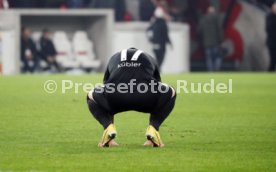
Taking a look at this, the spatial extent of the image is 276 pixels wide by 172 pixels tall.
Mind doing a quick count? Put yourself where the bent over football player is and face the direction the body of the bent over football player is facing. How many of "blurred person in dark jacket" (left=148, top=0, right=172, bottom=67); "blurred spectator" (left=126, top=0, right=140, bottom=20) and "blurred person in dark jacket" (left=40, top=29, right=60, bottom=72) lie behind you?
0

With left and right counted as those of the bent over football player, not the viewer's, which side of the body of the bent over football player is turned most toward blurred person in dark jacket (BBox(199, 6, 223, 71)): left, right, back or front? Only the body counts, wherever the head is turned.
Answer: front

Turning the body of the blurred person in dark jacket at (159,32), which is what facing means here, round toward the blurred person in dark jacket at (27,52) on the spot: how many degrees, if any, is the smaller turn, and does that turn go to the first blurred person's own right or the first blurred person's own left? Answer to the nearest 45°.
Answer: approximately 45° to the first blurred person's own right

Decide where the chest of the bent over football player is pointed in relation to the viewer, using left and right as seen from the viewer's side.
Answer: facing away from the viewer

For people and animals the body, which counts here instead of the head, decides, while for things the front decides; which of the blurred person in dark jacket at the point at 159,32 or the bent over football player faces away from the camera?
the bent over football player

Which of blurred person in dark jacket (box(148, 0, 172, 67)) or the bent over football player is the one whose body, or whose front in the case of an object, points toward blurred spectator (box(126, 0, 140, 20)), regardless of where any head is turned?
the bent over football player

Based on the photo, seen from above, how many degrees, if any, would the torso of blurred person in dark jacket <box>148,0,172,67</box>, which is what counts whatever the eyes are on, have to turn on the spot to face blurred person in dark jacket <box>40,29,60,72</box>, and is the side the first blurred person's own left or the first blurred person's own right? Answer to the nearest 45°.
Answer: approximately 45° to the first blurred person's own right

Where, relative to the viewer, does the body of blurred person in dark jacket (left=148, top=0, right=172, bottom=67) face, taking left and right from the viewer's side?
facing the viewer and to the left of the viewer

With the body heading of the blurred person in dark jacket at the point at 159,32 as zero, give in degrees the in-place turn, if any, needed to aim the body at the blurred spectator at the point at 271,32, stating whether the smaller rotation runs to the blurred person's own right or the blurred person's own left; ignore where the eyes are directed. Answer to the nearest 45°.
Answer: approximately 135° to the blurred person's own left

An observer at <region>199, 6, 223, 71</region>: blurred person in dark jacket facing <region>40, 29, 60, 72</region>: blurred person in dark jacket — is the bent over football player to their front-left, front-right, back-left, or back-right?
front-left

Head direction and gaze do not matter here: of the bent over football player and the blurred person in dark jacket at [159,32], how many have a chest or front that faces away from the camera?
1
